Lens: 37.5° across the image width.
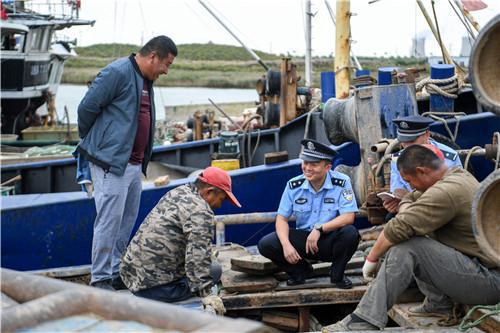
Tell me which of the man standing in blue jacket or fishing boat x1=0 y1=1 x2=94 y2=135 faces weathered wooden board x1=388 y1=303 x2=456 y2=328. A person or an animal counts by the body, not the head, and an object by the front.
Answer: the man standing in blue jacket

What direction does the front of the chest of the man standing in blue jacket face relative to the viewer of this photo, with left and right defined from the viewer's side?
facing the viewer and to the right of the viewer

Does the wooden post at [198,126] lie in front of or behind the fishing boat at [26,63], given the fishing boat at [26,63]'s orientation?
behind

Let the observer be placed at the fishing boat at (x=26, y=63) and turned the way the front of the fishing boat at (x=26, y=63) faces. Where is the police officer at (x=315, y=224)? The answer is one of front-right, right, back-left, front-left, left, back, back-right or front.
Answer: back-left

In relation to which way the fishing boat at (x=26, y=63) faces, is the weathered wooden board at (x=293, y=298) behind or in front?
behind

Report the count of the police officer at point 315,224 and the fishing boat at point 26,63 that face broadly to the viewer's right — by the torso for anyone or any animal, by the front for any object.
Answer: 0

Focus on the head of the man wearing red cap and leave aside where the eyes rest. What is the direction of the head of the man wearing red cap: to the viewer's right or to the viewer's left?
to the viewer's right

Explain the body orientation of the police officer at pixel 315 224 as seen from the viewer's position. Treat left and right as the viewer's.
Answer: facing the viewer and to the left of the viewer

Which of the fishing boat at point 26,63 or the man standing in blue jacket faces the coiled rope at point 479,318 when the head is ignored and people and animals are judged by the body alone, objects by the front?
the man standing in blue jacket

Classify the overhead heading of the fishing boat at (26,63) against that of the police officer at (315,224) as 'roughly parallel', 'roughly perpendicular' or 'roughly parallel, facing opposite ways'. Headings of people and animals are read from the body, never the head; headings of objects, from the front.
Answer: roughly perpendicular

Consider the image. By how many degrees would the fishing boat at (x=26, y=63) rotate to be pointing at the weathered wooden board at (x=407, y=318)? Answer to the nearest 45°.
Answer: approximately 135° to its left

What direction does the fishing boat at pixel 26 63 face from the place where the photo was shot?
facing away from the viewer and to the left of the viewer
